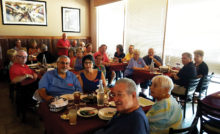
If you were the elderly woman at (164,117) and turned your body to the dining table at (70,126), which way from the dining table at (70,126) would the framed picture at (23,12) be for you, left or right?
right

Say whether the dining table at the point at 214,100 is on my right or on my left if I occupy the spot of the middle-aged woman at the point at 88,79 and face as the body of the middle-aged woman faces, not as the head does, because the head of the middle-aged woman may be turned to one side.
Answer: on my left

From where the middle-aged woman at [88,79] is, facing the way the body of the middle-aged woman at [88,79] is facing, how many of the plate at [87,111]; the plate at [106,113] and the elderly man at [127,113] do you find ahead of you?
3

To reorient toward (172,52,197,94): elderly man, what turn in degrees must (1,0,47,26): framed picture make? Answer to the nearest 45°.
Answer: approximately 45° to its left

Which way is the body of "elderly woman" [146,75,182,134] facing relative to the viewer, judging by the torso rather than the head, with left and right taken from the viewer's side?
facing to the left of the viewer

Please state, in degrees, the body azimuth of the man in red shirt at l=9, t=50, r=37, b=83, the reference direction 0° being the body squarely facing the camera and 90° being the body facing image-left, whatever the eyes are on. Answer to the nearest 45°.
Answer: approximately 315°

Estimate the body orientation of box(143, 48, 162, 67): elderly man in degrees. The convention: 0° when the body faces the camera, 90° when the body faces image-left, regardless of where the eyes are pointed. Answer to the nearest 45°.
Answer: approximately 0°

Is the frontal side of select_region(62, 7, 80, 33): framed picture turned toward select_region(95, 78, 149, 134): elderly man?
yes
